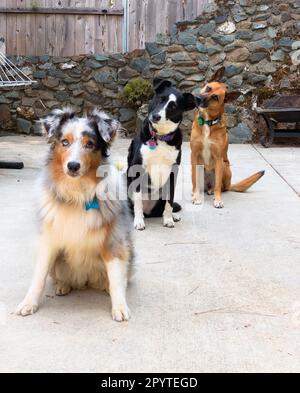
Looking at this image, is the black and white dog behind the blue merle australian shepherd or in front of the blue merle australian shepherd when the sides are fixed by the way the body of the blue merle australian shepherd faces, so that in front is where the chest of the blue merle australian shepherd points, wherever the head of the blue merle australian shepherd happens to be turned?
behind

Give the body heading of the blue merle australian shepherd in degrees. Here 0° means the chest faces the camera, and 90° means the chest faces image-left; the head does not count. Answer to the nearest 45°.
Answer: approximately 0°

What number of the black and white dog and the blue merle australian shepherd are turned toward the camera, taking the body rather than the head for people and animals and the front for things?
2

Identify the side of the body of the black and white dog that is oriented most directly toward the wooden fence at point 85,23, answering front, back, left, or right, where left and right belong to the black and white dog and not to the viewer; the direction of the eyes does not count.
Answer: back

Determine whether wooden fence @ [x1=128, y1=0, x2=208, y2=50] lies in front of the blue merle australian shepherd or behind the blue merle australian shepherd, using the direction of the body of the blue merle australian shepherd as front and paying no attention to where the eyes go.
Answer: behind

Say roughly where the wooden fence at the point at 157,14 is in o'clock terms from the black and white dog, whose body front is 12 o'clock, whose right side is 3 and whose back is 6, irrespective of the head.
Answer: The wooden fence is roughly at 6 o'clock from the black and white dog.

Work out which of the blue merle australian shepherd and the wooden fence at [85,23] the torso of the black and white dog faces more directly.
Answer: the blue merle australian shepherd

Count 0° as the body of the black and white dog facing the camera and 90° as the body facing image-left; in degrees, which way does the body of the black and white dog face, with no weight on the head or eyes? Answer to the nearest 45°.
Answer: approximately 0°

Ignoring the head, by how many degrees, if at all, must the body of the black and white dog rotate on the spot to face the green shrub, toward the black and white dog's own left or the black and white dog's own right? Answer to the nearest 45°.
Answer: approximately 180°

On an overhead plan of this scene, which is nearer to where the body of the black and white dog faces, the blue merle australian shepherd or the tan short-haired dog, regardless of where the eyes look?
the blue merle australian shepherd

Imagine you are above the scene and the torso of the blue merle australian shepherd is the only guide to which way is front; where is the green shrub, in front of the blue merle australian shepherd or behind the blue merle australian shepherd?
behind
